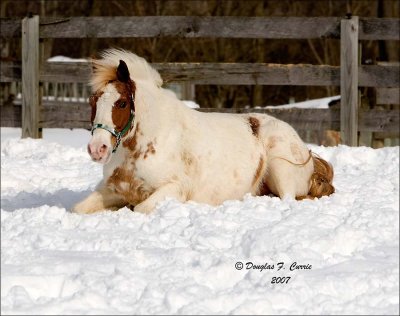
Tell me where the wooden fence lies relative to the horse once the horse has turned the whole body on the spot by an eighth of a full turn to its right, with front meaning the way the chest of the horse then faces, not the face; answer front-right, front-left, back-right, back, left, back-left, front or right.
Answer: right

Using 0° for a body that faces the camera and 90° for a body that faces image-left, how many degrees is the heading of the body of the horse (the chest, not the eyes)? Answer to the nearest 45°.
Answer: approximately 45°
